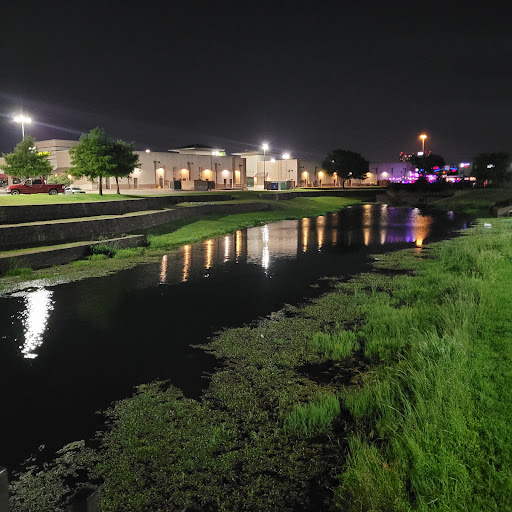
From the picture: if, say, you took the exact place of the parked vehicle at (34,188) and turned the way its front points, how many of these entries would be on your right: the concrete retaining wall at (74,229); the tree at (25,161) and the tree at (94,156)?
1

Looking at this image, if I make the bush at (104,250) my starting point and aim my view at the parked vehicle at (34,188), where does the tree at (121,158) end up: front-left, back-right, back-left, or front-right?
front-right
